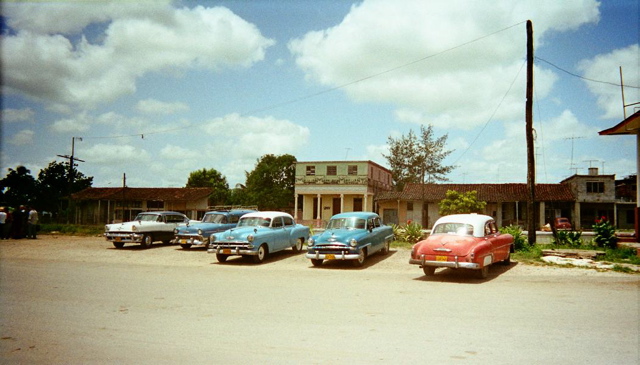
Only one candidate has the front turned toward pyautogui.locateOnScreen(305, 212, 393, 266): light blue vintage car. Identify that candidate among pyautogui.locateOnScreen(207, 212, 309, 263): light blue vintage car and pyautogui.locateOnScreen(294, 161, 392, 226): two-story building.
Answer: the two-story building

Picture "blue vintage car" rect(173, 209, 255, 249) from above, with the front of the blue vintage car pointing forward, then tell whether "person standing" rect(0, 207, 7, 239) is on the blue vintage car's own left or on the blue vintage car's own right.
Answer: on the blue vintage car's own right

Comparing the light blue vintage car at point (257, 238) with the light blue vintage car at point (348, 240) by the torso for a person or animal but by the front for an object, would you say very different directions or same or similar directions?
same or similar directions

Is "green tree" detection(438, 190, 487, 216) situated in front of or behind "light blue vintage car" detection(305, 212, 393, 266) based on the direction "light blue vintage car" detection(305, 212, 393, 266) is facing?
behind

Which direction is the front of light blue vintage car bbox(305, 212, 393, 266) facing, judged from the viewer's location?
facing the viewer and to the left of the viewer

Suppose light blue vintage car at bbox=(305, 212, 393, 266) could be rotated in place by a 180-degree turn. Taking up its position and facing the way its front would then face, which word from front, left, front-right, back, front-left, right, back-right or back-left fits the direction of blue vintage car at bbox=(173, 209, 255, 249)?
left

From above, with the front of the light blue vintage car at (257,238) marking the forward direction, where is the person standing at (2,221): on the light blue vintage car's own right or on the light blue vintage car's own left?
on the light blue vintage car's own right

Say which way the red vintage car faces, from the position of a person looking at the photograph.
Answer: facing away from the viewer and to the right of the viewer

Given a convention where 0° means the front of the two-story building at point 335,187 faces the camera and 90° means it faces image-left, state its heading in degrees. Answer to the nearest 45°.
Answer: approximately 0°

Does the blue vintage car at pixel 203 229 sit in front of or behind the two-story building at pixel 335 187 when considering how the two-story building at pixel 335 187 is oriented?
in front

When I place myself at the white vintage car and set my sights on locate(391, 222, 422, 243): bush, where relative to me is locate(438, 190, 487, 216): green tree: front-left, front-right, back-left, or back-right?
front-left

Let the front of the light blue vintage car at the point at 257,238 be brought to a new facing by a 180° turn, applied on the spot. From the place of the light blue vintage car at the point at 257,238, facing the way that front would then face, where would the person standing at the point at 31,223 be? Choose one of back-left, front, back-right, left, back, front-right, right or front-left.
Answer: left

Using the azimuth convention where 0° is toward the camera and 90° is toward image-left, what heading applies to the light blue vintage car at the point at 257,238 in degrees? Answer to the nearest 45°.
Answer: approximately 45°
